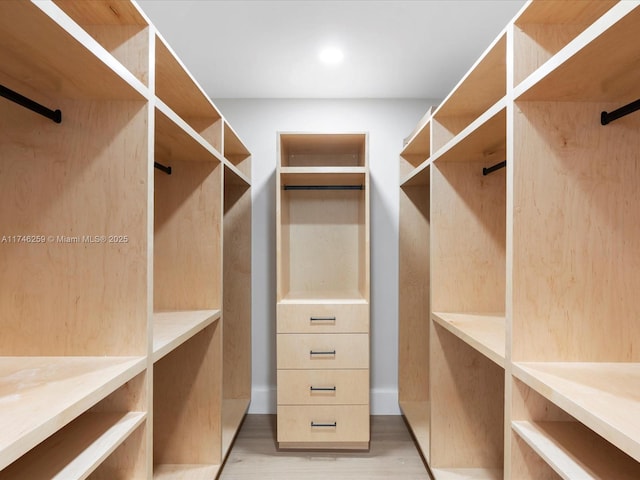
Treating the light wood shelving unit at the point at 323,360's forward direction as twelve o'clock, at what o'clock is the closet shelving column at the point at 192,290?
The closet shelving column is roughly at 2 o'clock from the light wood shelving unit.

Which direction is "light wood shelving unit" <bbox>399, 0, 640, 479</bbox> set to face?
to the viewer's left

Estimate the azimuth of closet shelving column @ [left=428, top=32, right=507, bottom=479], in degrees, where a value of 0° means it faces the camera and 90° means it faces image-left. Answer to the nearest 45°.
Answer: approximately 90°

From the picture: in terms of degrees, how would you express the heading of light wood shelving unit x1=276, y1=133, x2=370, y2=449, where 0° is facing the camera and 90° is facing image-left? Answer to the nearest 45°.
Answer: approximately 0°

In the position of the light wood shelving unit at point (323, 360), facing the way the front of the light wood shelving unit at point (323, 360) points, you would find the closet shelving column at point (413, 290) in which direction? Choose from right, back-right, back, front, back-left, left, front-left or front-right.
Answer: back-left

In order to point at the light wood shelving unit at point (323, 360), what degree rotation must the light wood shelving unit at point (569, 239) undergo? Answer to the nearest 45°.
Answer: approximately 45° to its right

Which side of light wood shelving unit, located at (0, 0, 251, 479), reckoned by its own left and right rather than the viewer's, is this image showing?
right

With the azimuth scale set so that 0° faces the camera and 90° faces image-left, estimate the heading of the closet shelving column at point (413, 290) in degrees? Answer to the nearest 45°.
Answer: approximately 90°
